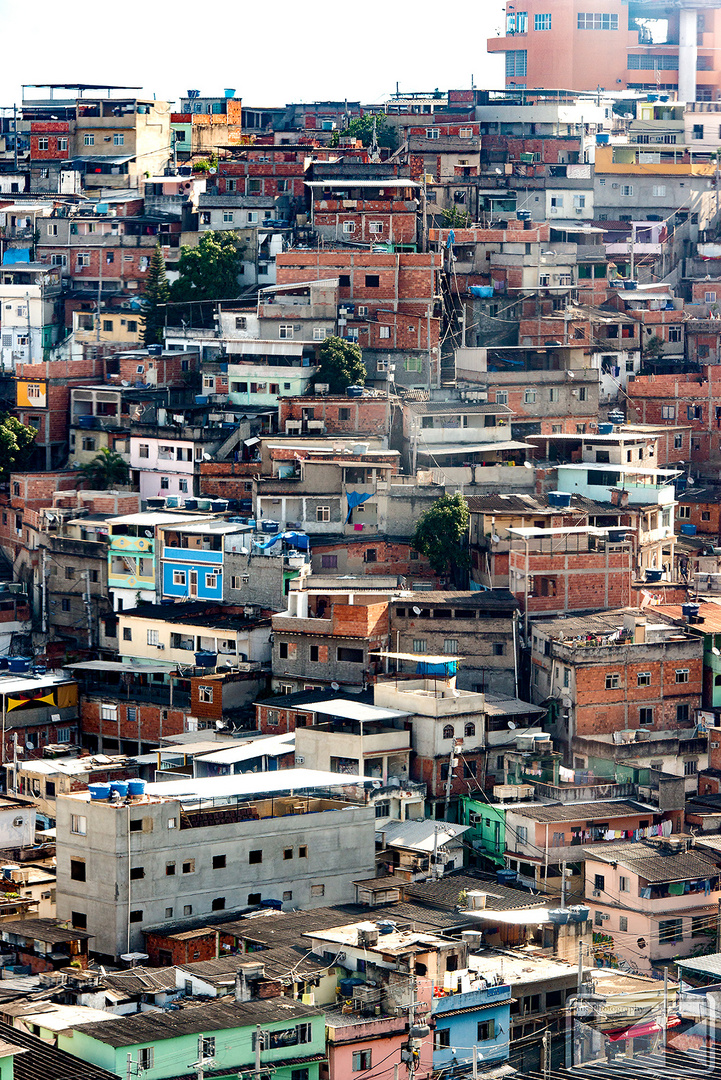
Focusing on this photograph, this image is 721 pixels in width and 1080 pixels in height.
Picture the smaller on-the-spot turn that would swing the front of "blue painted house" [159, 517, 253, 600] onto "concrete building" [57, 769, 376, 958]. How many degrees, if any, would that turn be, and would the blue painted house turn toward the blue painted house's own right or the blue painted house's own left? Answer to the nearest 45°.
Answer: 0° — it already faces it

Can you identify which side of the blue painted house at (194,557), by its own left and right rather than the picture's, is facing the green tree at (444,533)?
left

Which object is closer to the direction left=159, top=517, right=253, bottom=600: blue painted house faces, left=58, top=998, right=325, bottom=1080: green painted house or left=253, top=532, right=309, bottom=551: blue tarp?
the green painted house

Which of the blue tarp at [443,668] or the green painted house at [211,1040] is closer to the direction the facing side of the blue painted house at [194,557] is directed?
the green painted house

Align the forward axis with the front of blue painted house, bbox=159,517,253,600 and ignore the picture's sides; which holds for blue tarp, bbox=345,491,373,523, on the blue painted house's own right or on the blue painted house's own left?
on the blue painted house's own left

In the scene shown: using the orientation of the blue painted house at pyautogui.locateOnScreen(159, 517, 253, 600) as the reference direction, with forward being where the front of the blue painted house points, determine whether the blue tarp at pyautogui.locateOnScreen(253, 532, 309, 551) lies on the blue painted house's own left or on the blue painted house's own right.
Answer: on the blue painted house's own left

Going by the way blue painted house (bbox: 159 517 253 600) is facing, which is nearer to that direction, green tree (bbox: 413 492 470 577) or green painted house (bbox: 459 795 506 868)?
the green painted house

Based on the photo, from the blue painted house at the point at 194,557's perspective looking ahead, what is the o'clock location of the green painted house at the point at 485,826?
The green painted house is roughly at 11 o'clock from the blue painted house.

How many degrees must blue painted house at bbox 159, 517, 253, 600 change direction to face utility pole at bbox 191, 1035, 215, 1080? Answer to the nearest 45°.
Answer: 0° — it already faces it

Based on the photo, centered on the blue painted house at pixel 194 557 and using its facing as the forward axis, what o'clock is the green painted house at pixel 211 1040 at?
The green painted house is roughly at 12 o'clock from the blue painted house.

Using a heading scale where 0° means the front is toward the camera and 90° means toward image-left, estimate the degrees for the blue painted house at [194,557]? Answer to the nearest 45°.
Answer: approximately 0°

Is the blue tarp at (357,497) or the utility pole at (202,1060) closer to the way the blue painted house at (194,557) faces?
the utility pole
